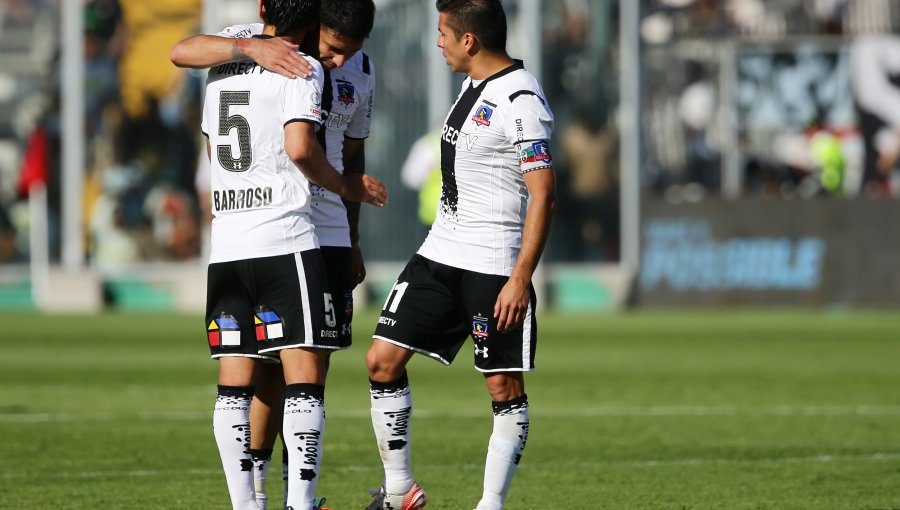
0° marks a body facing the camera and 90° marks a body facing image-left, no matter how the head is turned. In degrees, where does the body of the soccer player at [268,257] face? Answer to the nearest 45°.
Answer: approximately 225°

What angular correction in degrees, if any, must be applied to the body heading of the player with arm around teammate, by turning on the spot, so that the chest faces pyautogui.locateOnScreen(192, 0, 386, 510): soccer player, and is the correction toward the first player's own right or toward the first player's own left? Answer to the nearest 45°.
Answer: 0° — they already face them

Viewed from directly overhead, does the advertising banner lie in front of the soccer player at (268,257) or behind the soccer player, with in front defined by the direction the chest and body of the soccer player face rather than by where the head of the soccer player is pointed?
in front

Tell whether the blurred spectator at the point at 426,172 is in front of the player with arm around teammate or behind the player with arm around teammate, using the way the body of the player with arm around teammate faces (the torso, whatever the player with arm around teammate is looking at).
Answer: behind

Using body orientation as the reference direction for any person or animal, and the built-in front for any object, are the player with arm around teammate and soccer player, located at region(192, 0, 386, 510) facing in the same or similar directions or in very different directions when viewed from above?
very different directions

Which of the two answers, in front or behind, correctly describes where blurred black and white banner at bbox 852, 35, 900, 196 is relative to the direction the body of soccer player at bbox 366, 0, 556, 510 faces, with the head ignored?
behind

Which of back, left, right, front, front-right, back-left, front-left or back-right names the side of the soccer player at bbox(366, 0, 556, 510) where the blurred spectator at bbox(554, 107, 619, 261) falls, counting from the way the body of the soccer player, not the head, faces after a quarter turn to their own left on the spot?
back-left

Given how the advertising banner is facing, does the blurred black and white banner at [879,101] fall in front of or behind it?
behind

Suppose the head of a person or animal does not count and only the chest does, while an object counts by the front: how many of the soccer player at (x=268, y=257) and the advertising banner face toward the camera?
1
